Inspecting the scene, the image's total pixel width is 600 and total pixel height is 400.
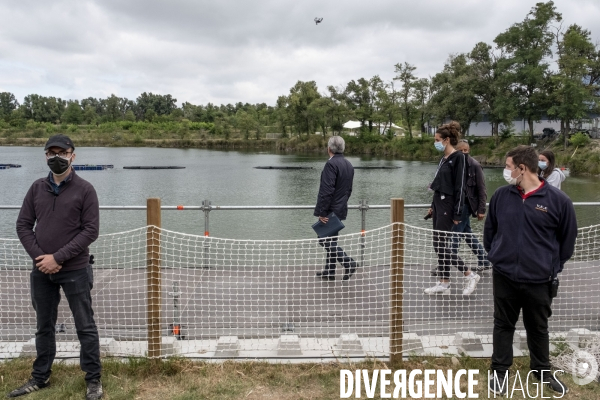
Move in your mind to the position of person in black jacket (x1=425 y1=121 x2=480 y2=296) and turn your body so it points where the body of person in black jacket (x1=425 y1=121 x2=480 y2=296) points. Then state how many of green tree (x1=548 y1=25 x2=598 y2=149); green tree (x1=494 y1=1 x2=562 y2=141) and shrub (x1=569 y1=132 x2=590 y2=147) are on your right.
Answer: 3

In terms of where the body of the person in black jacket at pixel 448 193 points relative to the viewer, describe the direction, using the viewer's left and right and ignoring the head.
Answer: facing to the left of the viewer

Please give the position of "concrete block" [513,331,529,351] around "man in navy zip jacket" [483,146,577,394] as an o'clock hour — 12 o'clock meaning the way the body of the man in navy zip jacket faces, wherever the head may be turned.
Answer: The concrete block is roughly at 6 o'clock from the man in navy zip jacket.

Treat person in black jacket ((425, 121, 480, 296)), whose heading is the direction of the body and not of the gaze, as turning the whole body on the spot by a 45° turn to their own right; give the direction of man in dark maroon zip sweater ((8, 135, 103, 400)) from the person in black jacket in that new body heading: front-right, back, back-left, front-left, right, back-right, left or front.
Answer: left

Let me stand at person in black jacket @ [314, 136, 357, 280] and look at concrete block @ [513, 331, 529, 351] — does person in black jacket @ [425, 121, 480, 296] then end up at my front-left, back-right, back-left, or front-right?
front-left

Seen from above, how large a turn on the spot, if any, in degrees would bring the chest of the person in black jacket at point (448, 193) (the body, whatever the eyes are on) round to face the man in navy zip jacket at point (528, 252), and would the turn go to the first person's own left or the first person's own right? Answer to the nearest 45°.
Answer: approximately 90° to the first person's own left

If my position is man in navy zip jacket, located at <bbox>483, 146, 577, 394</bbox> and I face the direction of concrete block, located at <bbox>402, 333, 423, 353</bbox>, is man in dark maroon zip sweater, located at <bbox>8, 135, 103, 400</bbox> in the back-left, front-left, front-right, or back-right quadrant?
front-left

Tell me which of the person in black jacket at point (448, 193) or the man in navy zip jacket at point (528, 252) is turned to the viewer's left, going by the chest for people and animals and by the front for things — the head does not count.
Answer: the person in black jacket

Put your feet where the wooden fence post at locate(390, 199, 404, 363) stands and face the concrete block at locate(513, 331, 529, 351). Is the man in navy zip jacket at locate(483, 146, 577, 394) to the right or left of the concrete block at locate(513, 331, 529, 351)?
right

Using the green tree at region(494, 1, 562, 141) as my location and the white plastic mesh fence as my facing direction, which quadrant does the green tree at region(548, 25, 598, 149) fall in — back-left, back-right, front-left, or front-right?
front-left

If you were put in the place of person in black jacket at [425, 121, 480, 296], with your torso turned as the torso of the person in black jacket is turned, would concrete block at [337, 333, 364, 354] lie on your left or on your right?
on your left

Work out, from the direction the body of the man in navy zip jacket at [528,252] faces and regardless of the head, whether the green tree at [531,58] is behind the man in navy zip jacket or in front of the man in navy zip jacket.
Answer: behind

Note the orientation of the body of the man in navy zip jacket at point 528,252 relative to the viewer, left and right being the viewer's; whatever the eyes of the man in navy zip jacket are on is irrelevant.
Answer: facing the viewer

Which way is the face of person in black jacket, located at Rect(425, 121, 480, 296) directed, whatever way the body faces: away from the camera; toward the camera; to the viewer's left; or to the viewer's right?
to the viewer's left

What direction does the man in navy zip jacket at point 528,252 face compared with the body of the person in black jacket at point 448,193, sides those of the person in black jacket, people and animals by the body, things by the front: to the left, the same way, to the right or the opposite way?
to the left
